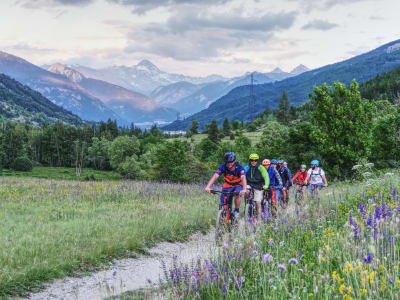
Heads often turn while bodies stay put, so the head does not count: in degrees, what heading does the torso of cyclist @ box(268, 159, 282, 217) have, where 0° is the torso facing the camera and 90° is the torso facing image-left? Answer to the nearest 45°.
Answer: approximately 45°

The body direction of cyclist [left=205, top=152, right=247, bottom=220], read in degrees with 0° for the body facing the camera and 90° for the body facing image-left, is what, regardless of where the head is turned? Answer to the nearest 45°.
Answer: approximately 0°

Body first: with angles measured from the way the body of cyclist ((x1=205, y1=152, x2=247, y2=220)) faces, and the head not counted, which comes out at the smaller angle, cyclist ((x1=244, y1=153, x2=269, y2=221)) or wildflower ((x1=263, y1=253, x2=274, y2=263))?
the wildflower

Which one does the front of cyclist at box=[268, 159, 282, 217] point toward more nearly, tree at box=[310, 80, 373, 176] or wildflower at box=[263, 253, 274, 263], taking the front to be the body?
the wildflower

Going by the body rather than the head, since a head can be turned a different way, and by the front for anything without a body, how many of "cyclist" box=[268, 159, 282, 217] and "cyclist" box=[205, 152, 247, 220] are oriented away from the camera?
0

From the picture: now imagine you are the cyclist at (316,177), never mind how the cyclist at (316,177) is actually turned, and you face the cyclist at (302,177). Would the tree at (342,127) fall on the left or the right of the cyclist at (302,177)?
right

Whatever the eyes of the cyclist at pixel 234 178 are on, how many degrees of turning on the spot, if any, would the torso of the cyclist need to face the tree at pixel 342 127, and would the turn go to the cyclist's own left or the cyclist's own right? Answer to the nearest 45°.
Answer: approximately 180°

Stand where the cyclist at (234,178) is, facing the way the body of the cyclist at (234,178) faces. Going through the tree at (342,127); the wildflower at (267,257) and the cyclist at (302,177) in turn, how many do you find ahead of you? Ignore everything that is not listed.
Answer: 1

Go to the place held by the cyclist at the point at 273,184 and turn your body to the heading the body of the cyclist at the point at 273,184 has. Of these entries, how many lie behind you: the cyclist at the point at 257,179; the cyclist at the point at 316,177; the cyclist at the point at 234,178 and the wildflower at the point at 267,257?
1

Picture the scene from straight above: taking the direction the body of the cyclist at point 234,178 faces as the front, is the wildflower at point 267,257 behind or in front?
in front

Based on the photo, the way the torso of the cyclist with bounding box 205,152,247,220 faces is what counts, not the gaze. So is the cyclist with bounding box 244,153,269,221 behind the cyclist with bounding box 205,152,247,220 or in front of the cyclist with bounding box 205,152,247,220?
behind

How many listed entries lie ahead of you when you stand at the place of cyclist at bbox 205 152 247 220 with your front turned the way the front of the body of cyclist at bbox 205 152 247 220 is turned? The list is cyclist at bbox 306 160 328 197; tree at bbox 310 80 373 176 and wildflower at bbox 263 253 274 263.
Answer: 1

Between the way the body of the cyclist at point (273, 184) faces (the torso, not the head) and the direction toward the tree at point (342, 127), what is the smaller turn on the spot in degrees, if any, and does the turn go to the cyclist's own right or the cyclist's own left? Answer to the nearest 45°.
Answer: approximately 135° to the cyclist's own right

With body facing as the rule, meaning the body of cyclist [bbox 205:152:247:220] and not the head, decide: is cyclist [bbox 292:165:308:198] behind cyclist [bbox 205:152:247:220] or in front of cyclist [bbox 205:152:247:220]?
behind

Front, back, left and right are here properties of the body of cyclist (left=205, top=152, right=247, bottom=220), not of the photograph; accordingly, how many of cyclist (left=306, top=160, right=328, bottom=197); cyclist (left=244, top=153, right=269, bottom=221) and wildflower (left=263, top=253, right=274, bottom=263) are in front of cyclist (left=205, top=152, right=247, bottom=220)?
1
